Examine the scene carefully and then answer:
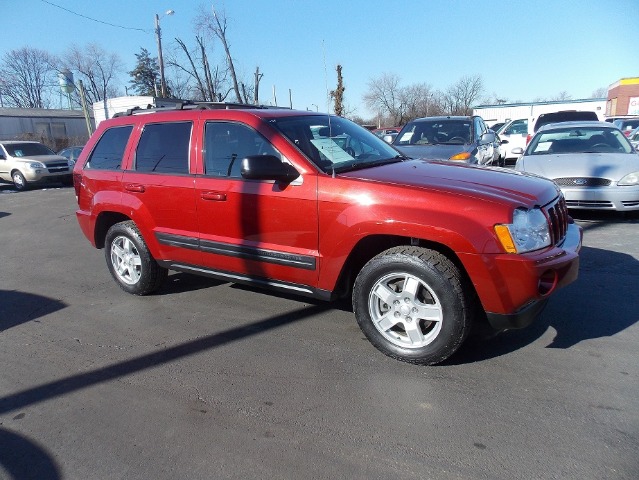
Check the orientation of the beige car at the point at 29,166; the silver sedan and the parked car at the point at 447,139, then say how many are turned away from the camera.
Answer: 0

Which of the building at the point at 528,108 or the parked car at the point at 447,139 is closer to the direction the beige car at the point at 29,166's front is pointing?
the parked car

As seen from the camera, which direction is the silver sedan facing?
toward the camera

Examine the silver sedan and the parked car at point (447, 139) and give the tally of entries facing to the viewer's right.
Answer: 0

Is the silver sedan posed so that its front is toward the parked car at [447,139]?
no

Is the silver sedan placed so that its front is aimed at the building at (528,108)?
no

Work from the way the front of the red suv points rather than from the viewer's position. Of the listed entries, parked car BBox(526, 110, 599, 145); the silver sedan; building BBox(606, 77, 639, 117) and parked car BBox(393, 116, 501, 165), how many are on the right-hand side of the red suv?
0

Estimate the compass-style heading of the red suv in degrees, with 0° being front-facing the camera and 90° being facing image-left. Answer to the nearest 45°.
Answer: approximately 315°

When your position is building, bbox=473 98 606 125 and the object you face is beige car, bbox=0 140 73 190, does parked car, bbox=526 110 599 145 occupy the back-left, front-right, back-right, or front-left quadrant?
front-left

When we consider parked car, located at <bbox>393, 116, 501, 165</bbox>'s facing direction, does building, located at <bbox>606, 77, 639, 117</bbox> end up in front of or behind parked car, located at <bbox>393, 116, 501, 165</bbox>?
behind

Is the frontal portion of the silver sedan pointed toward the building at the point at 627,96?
no

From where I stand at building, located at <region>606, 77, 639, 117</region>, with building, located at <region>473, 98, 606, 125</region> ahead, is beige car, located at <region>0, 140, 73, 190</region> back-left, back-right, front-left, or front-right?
front-left

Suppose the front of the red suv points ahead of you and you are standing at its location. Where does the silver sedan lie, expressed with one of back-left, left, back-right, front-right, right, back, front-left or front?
left

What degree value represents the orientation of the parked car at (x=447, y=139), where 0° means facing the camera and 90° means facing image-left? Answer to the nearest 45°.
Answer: approximately 45°

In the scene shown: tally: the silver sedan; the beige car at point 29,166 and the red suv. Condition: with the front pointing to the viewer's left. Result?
0

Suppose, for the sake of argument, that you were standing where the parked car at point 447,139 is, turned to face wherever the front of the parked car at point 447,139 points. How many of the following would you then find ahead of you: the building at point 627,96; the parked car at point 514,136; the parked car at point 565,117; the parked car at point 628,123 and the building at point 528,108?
0

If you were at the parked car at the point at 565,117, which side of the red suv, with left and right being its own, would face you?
left
